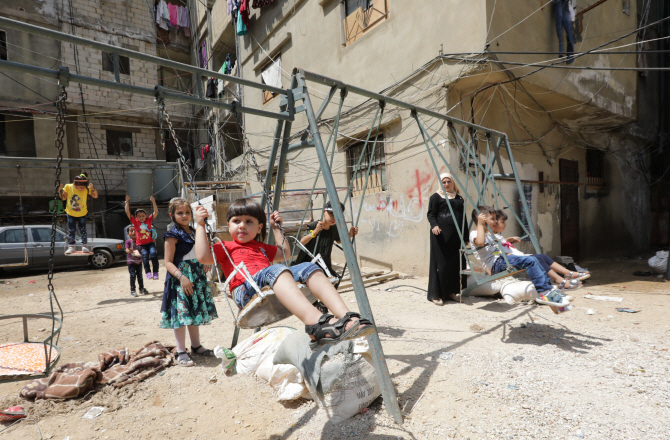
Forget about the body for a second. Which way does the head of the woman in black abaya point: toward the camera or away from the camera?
toward the camera

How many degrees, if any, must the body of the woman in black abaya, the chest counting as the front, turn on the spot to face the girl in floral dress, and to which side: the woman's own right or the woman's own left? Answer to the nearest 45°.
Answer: approximately 45° to the woman's own right

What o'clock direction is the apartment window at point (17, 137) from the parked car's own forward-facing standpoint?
The apartment window is roughly at 9 o'clock from the parked car.

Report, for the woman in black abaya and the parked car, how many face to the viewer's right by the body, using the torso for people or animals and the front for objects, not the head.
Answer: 1

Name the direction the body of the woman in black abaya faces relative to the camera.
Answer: toward the camera

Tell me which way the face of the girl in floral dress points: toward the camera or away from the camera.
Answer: toward the camera

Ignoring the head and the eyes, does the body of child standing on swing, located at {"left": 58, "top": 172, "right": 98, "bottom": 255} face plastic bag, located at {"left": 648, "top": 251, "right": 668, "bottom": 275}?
no

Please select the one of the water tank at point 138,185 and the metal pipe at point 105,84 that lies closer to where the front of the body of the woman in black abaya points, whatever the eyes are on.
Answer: the metal pipe

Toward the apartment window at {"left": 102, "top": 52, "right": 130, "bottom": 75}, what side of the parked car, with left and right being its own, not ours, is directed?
left

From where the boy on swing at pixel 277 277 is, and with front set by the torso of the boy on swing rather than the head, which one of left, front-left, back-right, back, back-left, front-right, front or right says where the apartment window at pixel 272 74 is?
back-left

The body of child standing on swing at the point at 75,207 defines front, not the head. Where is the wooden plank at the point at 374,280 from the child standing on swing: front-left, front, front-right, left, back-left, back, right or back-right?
front-left

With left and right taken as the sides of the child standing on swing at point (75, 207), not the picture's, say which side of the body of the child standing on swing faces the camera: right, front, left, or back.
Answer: front

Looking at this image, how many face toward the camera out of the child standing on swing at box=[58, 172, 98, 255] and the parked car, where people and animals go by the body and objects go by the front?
1
